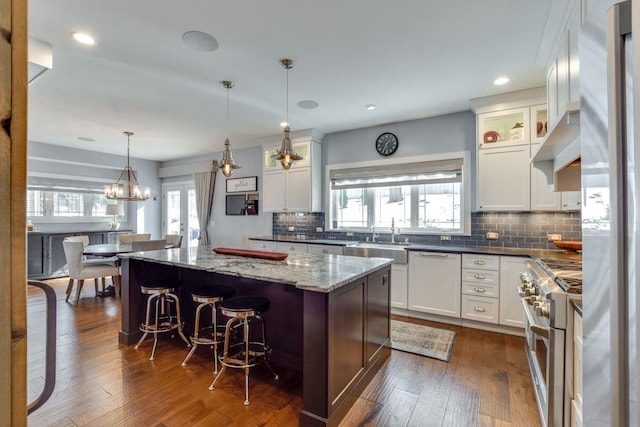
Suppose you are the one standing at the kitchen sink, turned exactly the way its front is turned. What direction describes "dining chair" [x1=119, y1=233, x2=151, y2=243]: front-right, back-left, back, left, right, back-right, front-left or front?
right

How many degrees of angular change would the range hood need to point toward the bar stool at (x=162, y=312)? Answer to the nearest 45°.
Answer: approximately 45° to its left

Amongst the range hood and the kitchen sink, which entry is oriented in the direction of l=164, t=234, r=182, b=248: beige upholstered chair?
the range hood

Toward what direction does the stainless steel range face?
to the viewer's left

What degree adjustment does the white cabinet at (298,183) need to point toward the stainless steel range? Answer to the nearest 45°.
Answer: approximately 45° to its left

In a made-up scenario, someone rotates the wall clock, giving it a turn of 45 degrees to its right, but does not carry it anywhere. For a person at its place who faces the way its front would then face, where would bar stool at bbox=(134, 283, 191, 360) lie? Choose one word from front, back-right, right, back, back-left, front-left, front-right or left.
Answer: front

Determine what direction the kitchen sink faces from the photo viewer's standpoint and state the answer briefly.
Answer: facing the viewer

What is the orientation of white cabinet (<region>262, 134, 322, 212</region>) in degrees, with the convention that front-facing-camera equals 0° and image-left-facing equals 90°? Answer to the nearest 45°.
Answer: approximately 45°

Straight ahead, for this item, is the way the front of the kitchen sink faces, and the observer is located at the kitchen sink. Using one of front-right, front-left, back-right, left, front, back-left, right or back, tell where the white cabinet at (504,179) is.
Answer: left

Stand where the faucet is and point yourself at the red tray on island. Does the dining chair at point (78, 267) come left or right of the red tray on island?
right

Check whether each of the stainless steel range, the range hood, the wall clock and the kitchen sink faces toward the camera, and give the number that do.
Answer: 2

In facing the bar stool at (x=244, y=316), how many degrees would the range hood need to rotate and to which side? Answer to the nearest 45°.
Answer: approximately 45° to its left

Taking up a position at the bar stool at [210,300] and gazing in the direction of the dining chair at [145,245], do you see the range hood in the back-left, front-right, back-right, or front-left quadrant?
back-right

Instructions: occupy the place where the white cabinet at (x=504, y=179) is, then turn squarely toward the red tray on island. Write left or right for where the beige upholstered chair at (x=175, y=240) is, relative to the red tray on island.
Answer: right

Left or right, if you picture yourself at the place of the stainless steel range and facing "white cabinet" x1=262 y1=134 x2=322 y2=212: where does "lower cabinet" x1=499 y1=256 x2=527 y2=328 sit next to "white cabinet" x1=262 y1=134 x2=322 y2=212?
right

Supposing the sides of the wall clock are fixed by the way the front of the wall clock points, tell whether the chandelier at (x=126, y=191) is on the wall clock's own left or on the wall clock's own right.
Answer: on the wall clock's own right

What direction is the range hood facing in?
to the viewer's left

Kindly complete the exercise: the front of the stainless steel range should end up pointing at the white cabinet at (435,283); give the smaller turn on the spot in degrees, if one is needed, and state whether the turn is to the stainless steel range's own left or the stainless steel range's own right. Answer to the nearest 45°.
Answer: approximately 45° to the stainless steel range's own right

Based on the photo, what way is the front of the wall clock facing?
toward the camera
